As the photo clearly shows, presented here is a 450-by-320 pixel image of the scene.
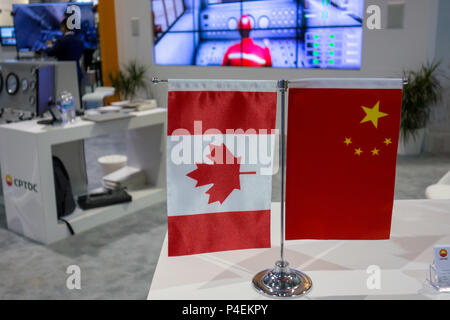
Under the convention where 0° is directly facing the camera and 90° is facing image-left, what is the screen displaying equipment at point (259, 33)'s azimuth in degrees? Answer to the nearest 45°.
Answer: approximately 0°

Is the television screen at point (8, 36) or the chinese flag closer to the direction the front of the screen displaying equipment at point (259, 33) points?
the chinese flag

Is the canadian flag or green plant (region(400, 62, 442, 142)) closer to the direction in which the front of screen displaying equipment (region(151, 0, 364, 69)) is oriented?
the canadian flag

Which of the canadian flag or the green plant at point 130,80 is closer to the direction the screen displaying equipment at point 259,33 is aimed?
the canadian flag

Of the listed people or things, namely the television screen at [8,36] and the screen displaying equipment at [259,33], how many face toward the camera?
2

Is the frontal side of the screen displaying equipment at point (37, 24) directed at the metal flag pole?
yes

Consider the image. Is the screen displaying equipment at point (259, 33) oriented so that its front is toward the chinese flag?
yes

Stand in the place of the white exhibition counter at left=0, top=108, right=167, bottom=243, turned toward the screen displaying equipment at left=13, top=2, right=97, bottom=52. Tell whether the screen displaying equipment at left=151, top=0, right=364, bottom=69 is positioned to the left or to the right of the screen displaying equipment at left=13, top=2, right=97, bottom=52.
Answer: right

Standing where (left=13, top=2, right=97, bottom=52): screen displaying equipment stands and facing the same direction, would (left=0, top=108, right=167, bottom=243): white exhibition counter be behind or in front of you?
in front

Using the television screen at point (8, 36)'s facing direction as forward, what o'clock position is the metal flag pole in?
The metal flag pole is roughly at 12 o'clock from the television screen.

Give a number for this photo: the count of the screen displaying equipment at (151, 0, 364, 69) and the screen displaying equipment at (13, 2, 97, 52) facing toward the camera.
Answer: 2
